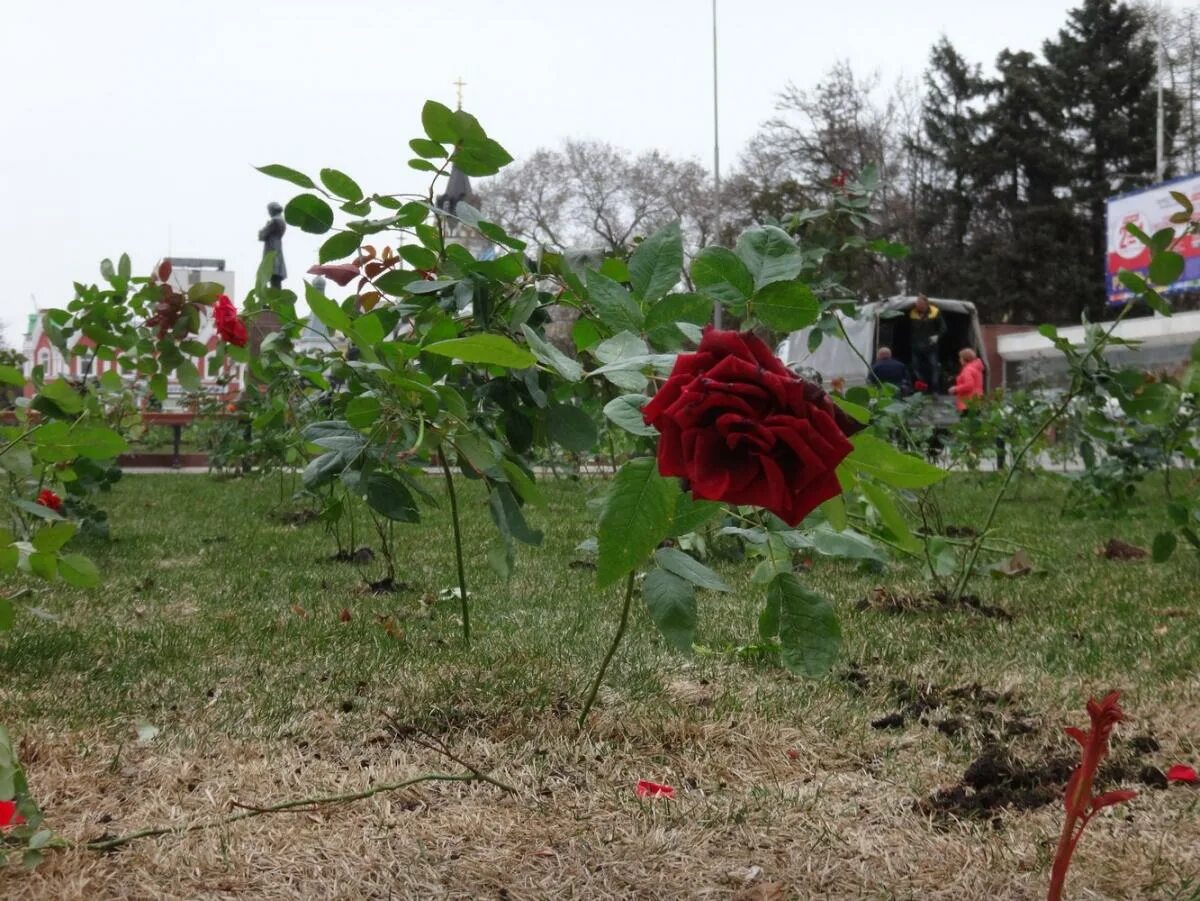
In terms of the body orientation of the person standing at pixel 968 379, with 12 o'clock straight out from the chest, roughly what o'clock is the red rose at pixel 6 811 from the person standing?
The red rose is roughly at 9 o'clock from the person standing.

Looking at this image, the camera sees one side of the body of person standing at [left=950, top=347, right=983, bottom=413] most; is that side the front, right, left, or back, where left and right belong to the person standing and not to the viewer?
left

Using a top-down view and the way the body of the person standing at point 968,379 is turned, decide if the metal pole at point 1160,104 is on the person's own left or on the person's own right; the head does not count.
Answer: on the person's own right

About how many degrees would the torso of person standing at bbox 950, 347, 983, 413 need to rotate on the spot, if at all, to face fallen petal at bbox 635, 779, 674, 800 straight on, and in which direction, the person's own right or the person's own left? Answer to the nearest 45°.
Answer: approximately 90° to the person's own left

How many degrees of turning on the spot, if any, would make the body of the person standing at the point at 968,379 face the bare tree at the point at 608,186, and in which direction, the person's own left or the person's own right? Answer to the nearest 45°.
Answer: approximately 45° to the person's own right

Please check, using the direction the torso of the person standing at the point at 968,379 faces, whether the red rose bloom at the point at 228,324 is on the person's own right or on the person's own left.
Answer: on the person's own left

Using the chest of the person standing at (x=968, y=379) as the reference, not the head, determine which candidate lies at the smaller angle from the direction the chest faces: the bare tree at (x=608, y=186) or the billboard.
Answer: the bare tree

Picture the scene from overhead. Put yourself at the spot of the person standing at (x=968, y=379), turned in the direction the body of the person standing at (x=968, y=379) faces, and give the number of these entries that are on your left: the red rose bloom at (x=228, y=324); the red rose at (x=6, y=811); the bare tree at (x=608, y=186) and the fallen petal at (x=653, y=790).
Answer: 3

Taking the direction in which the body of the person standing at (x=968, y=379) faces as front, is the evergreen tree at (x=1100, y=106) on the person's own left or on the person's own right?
on the person's own right
